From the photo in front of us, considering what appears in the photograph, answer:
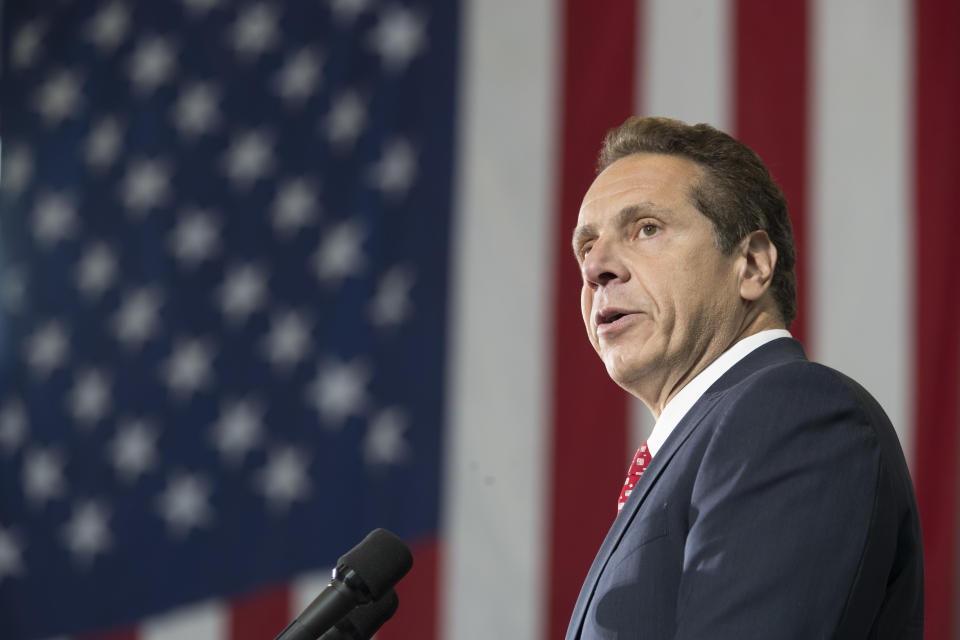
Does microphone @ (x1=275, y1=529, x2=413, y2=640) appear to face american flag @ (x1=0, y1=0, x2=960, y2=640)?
no

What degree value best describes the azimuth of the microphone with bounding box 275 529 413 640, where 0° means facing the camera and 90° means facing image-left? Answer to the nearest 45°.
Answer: approximately 270°
